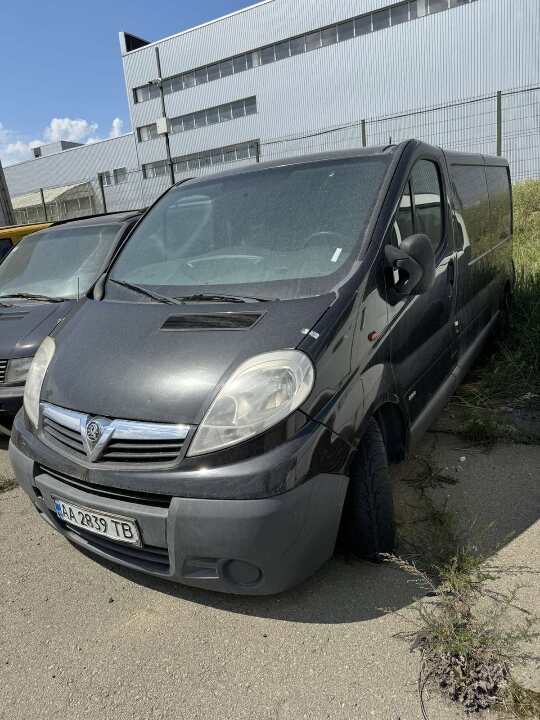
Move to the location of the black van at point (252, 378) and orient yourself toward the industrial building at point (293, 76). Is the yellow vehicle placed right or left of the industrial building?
left

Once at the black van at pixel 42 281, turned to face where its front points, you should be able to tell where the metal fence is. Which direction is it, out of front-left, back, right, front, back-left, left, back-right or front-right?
back

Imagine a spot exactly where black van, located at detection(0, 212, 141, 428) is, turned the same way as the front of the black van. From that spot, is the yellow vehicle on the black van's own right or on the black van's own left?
on the black van's own right

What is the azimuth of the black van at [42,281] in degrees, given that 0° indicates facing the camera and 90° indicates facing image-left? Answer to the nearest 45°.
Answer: approximately 45°

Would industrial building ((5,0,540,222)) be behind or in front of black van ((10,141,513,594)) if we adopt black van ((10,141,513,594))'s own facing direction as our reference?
behind

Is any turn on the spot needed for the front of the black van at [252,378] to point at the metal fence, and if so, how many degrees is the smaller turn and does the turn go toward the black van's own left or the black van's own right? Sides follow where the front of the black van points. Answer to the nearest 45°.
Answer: approximately 135° to the black van's own right

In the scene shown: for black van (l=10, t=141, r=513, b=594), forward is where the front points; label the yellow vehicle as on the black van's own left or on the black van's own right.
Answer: on the black van's own right

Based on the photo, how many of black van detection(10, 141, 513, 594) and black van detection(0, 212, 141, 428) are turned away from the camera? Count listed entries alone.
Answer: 0

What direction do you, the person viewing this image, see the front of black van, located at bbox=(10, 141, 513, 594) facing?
facing the viewer and to the left of the viewer

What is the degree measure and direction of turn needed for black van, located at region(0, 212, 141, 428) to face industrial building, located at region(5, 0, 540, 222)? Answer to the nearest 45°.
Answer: approximately 180°

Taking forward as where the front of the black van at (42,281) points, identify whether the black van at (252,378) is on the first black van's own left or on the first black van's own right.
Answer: on the first black van's own left

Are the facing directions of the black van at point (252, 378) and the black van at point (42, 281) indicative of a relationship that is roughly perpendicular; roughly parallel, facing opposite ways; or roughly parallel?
roughly parallel
